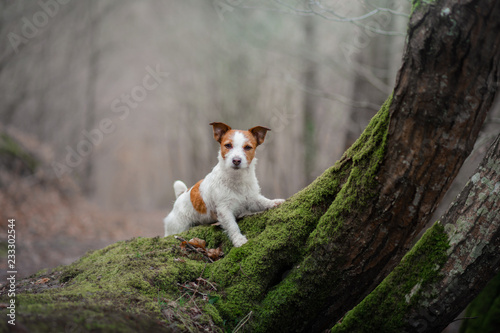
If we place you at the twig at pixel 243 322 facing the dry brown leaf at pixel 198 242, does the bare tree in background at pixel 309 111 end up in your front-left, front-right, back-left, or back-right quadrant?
front-right

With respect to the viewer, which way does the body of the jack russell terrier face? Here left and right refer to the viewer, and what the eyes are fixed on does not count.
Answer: facing the viewer and to the right of the viewer
